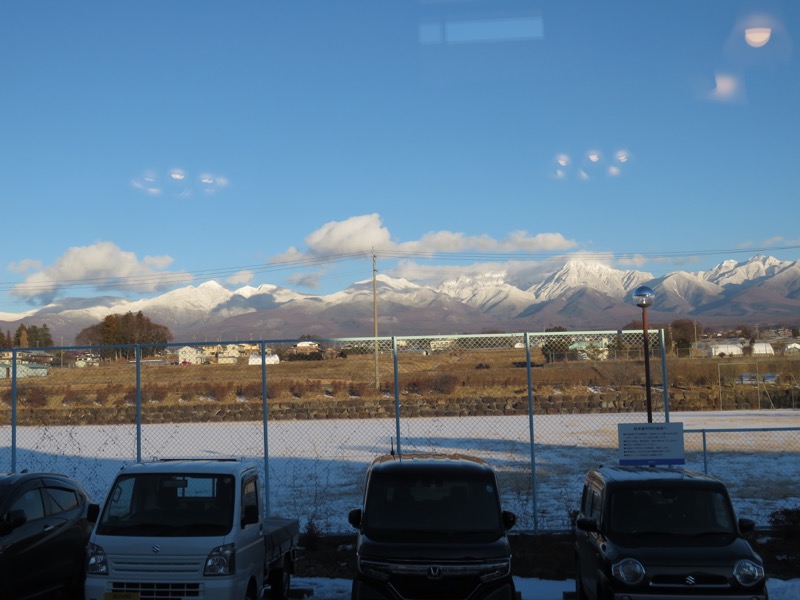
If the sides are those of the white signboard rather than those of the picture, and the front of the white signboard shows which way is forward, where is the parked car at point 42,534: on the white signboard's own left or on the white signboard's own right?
on the white signboard's own right

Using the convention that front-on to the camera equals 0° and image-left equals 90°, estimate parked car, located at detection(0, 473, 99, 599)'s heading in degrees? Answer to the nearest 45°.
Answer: approximately 45°

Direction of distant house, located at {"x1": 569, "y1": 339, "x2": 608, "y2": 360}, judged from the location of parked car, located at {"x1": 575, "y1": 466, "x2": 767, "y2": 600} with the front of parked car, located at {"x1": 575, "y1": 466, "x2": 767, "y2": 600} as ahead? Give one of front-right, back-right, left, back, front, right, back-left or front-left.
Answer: back

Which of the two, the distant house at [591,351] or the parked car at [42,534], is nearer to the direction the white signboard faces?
the parked car

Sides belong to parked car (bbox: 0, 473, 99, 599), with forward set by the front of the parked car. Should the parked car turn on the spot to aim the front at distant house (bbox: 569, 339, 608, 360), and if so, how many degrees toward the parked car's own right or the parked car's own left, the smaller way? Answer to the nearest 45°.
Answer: approximately 180°

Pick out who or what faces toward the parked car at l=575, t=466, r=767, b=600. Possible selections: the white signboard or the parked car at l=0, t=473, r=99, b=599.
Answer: the white signboard

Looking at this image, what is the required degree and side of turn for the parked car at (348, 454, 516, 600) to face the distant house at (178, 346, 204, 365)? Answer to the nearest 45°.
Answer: approximately 135° to its right

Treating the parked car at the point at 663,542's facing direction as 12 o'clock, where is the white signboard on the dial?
The white signboard is roughly at 6 o'clock from the parked car.

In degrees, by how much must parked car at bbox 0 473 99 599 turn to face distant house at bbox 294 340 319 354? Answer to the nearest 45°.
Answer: approximately 180°

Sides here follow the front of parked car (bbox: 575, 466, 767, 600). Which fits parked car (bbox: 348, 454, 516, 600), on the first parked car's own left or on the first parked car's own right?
on the first parked car's own right

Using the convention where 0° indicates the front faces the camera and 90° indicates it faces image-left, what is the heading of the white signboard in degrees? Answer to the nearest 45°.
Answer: approximately 0°
